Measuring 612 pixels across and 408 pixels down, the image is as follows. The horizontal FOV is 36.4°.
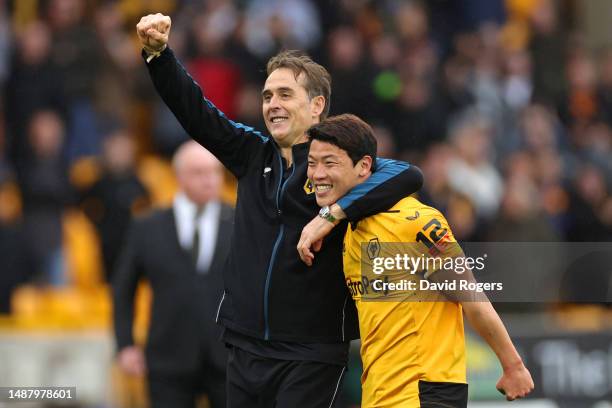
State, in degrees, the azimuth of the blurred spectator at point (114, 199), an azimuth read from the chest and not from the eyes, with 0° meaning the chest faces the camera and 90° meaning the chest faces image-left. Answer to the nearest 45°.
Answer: approximately 0°

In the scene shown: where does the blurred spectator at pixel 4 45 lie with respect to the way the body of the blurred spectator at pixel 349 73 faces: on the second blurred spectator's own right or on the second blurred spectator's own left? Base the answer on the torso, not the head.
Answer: on the second blurred spectator's own right

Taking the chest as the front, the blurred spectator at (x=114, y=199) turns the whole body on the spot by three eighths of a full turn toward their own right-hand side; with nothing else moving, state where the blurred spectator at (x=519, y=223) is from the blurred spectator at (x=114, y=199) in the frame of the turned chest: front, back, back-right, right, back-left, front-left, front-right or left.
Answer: back-right
